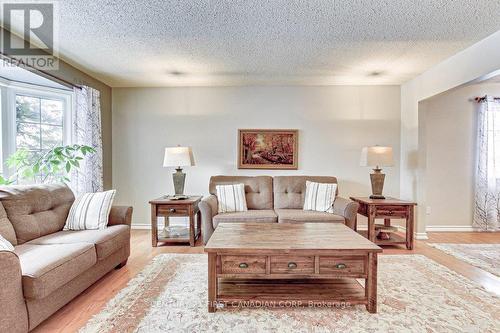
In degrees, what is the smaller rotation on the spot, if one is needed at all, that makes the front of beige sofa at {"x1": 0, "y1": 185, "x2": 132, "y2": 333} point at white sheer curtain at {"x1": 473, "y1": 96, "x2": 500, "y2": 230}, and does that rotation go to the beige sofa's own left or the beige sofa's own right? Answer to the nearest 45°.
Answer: approximately 45° to the beige sofa's own left

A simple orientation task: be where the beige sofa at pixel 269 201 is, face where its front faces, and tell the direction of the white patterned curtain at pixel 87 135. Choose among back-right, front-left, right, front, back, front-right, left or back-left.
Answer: right

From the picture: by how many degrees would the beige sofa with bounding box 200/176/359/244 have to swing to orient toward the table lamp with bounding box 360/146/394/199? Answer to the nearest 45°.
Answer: approximately 90° to its left

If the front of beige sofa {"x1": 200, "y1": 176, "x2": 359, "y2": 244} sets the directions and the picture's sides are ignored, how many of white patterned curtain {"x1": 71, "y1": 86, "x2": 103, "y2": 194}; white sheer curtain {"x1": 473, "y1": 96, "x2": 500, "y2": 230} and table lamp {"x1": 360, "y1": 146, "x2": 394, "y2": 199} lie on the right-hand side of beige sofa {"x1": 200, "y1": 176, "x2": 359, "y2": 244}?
1

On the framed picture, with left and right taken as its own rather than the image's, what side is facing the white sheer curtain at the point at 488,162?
left

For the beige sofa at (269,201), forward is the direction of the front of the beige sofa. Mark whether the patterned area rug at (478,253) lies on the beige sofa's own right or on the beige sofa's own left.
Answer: on the beige sofa's own left

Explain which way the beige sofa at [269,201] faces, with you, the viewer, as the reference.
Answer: facing the viewer

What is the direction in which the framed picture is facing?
toward the camera

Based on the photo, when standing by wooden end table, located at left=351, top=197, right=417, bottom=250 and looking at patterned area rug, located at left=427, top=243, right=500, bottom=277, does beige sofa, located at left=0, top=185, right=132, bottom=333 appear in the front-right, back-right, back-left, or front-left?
back-right

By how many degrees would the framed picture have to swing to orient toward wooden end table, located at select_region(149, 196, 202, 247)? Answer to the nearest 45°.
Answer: approximately 45° to its right

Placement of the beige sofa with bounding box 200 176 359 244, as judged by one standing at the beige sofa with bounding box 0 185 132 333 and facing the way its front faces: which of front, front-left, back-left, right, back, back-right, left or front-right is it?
front-left

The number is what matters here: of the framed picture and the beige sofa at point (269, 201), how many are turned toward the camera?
2

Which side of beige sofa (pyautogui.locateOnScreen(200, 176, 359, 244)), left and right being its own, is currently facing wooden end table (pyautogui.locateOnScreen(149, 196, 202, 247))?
right

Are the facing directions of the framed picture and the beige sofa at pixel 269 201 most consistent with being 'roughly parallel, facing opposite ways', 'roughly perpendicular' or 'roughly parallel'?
roughly parallel

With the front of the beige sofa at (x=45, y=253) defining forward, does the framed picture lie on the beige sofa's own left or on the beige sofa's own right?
on the beige sofa's own left

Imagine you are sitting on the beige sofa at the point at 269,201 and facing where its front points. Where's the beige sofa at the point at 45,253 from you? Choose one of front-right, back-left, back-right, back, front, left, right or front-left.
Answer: front-right

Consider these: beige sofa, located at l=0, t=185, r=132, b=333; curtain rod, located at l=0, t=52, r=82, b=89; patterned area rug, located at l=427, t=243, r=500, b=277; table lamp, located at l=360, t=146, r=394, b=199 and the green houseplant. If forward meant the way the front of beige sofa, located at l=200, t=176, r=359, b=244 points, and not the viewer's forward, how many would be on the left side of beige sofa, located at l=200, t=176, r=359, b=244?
2

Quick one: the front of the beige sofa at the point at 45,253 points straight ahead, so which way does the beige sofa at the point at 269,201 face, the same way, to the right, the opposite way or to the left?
to the right

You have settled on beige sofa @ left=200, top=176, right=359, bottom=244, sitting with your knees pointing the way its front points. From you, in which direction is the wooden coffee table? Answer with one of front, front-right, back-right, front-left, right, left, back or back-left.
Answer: front

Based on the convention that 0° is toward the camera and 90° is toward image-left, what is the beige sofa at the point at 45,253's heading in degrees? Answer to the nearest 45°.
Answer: approximately 315°

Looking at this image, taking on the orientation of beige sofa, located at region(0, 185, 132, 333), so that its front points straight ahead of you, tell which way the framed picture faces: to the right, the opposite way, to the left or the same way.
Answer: to the right
